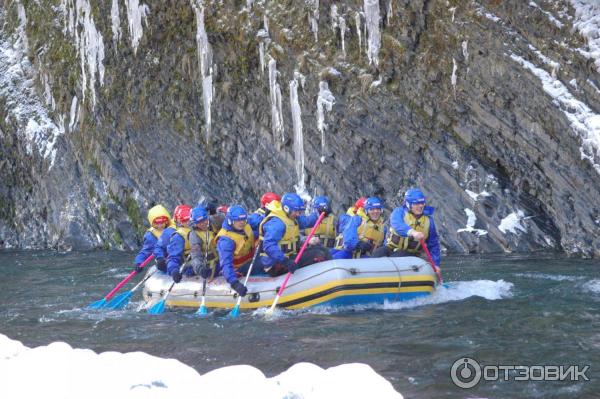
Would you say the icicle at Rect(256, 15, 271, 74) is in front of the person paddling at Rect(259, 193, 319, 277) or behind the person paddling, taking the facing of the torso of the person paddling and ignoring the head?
behind

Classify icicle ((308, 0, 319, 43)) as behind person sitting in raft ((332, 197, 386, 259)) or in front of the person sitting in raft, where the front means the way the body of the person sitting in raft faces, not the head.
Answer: behind
